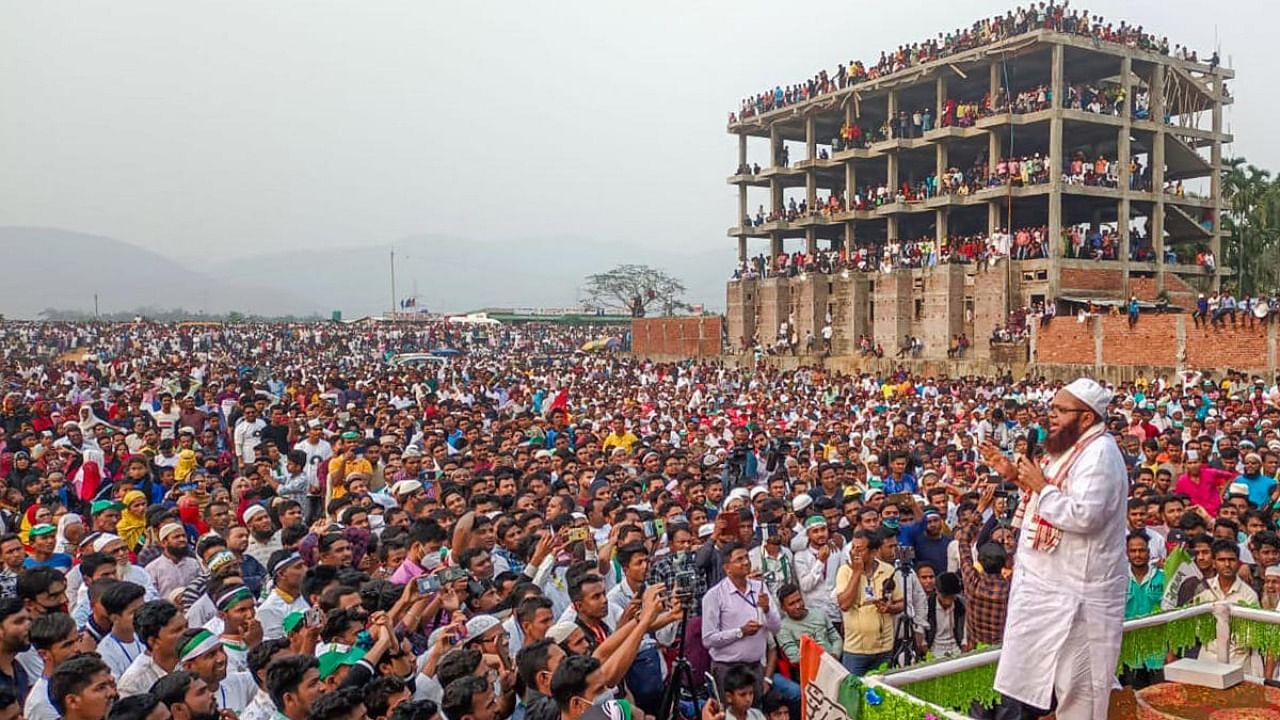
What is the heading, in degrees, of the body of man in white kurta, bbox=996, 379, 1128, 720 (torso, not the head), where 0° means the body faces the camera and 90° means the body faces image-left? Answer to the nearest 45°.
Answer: approximately 90°

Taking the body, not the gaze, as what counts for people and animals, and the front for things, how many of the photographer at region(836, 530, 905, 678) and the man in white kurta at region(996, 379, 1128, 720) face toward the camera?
1

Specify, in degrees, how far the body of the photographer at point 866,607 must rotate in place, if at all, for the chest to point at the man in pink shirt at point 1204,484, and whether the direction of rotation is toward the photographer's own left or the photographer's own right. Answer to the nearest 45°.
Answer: approximately 135° to the photographer's own left

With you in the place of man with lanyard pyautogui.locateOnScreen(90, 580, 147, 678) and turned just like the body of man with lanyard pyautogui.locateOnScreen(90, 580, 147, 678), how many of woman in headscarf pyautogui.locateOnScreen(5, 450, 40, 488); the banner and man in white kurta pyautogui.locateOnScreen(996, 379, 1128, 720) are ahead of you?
2

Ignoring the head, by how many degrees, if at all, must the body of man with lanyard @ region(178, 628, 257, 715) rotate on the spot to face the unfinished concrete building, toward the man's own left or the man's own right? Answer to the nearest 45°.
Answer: approximately 90° to the man's own left

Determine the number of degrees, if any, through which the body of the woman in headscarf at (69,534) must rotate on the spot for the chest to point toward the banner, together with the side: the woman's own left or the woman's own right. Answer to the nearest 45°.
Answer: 0° — they already face it

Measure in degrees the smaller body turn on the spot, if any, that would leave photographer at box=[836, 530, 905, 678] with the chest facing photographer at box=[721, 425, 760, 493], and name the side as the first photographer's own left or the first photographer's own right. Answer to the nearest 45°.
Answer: approximately 180°

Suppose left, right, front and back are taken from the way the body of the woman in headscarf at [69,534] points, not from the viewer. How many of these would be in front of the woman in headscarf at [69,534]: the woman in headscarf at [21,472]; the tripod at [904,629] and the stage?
2

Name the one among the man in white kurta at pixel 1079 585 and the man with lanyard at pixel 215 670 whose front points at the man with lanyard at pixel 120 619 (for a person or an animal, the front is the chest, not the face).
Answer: the man in white kurta
